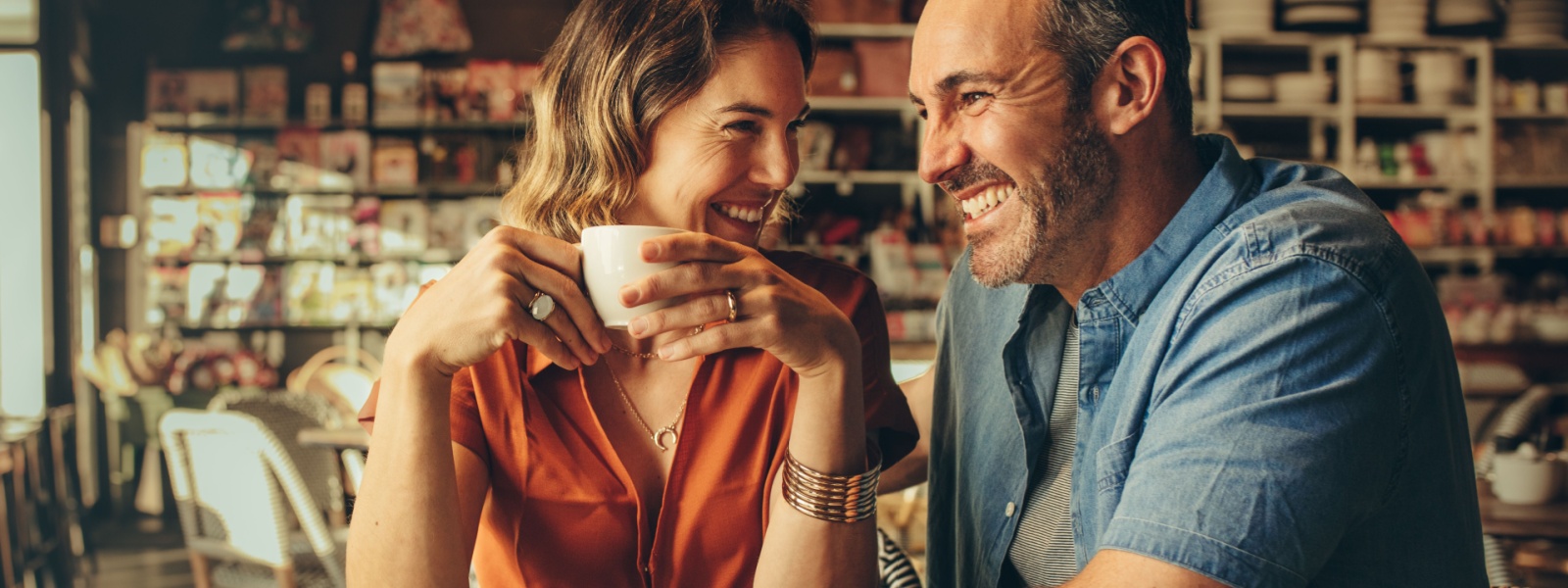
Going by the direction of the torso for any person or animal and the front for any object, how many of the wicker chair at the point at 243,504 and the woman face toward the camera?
1

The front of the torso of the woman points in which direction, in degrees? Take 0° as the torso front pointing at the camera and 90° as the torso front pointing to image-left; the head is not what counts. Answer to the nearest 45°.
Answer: approximately 0°

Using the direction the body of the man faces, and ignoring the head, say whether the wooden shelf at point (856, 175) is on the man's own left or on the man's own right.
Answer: on the man's own right

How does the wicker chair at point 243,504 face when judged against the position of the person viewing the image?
facing away from the viewer and to the right of the viewer
